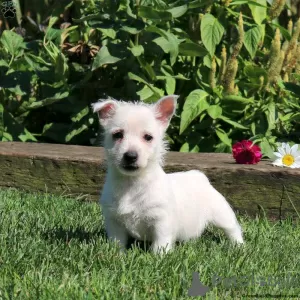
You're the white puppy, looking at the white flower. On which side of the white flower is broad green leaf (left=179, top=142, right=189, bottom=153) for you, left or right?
left

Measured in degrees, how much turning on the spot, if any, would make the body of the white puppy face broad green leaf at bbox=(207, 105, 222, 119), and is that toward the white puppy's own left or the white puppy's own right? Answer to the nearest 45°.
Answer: approximately 135° to the white puppy's own right

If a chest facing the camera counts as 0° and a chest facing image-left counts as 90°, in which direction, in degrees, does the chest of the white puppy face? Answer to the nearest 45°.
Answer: approximately 45°

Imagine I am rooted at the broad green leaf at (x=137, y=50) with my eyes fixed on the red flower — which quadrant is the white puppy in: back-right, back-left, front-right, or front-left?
front-right

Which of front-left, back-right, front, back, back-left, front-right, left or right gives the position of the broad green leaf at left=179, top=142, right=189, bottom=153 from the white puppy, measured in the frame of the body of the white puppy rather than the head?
back-right

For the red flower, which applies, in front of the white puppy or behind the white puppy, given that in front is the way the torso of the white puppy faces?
behind

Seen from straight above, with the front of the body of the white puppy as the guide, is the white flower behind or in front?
behind

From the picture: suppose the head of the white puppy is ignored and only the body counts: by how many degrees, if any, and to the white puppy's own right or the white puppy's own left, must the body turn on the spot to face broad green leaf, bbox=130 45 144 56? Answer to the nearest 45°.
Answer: approximately 135° to the white puppy's own right

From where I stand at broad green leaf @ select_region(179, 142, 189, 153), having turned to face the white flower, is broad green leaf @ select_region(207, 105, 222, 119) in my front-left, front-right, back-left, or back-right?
front-left
